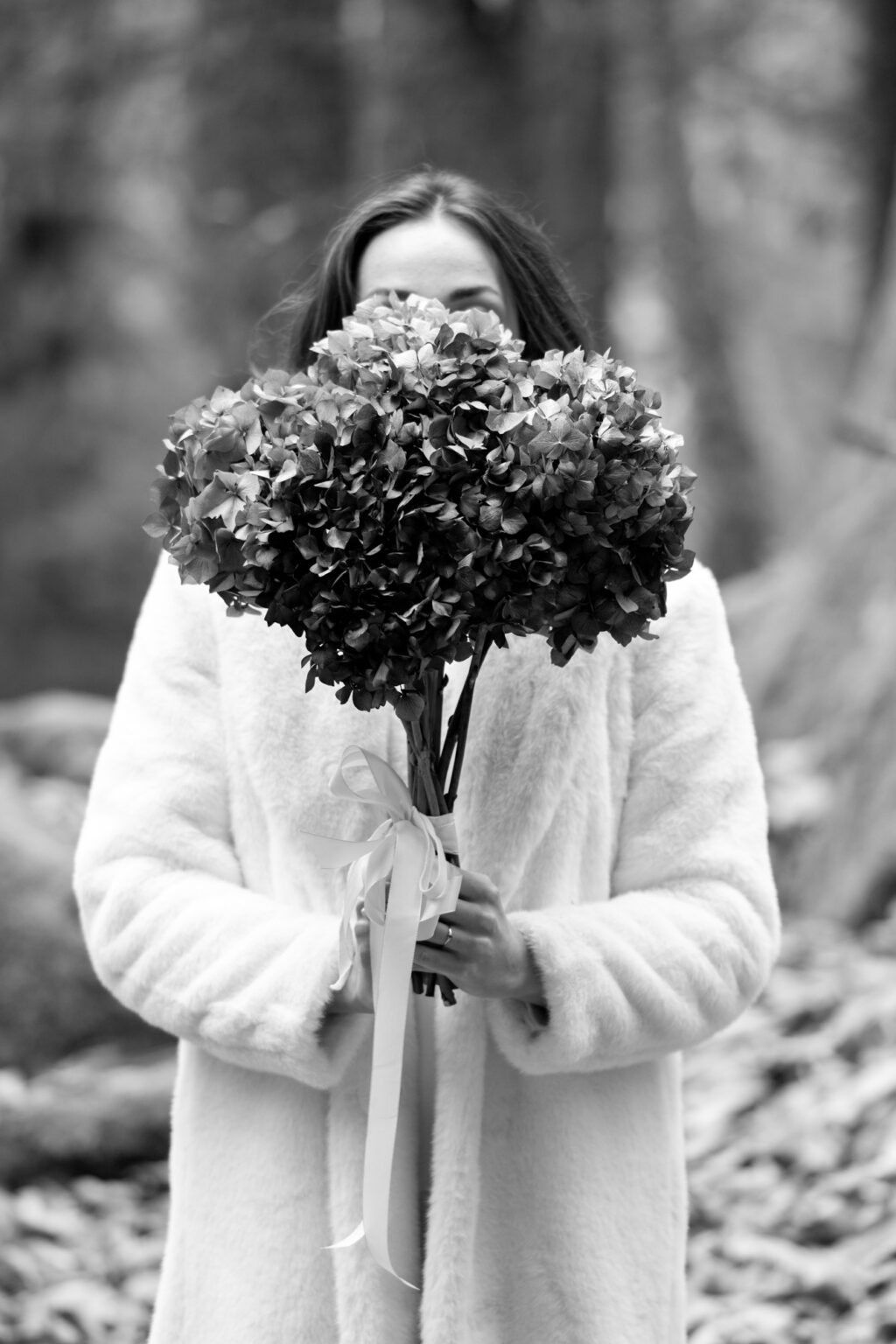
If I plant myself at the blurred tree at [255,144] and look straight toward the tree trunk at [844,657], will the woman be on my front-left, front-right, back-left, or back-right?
front-right

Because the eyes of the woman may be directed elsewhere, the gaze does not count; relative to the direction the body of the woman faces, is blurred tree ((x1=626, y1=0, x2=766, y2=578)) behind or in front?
behind

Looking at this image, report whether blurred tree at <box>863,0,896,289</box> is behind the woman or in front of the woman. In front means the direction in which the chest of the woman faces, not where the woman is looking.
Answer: behind

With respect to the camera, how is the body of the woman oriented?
toward the camera

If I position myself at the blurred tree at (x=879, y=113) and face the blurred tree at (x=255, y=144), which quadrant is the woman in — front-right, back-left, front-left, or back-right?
front-left

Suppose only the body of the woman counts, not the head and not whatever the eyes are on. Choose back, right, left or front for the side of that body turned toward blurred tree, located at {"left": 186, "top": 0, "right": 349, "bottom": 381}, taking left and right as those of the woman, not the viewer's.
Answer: back

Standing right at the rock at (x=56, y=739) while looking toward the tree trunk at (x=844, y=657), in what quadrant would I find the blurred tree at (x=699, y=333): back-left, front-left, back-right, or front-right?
front-left
